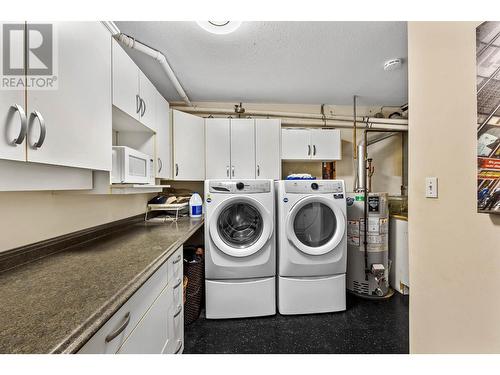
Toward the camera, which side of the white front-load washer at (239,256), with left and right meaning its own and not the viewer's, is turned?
front

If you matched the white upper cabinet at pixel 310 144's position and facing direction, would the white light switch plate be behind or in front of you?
in front

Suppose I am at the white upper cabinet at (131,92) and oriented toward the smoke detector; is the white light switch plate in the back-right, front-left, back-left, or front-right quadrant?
front-right

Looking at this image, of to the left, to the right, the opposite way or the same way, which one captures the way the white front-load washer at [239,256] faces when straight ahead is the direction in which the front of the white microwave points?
to the right

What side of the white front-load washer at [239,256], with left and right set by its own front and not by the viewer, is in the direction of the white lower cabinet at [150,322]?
front

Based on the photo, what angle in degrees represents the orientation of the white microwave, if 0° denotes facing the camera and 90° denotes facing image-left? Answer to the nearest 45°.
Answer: approximately 315°

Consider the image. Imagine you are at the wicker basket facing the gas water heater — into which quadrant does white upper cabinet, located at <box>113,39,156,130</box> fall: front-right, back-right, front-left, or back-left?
back-right
